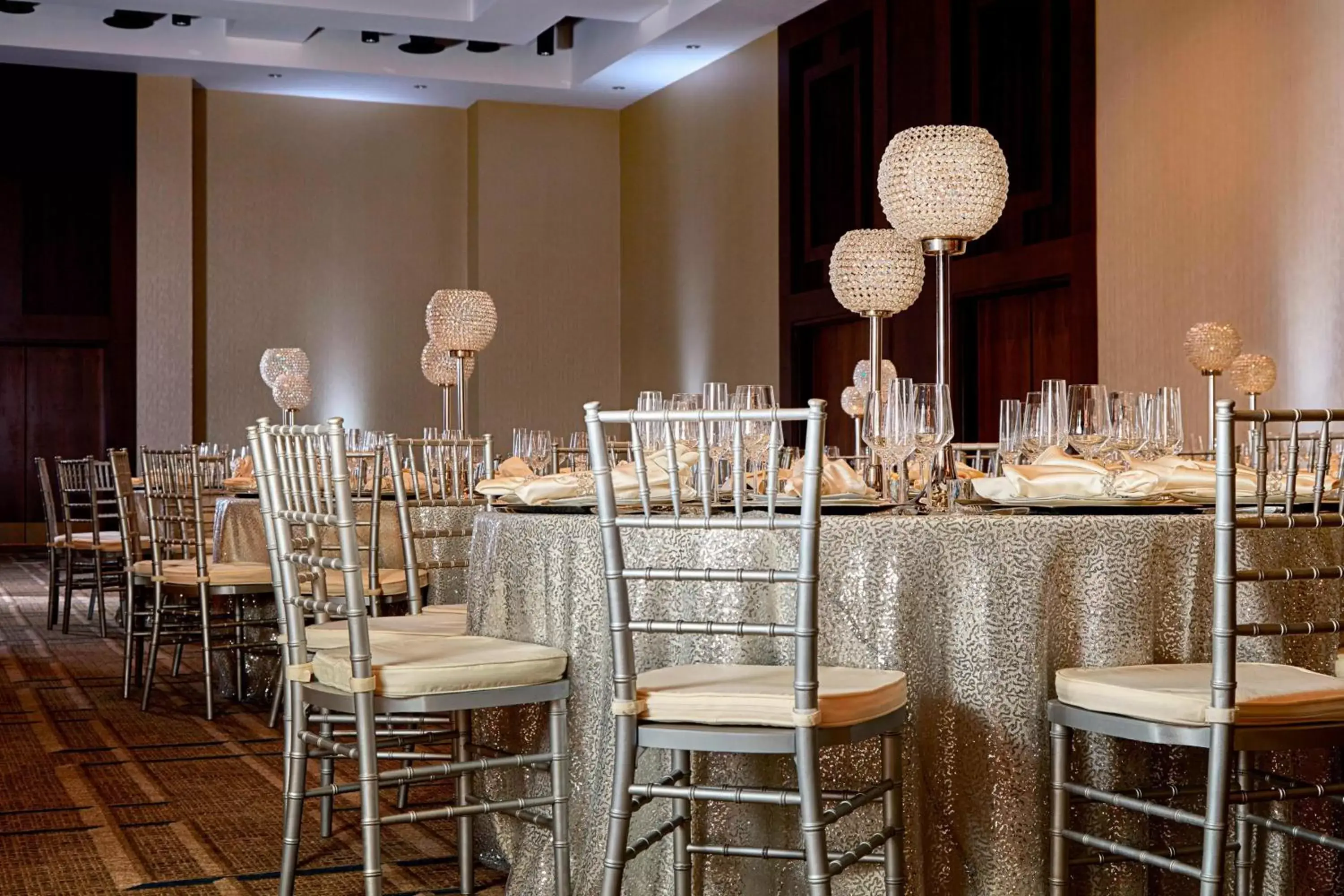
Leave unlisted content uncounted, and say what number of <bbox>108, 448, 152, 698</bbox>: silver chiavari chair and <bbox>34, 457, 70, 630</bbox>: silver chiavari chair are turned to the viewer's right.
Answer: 2

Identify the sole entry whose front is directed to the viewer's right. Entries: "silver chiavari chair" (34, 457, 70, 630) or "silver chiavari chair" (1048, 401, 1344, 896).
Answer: "silver chiavari chair" (34, 457, 70, 630)

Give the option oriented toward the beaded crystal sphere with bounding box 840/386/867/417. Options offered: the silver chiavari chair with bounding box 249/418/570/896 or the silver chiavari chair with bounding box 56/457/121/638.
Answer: the silver chiavari chair with bounding box 249/418/570/896

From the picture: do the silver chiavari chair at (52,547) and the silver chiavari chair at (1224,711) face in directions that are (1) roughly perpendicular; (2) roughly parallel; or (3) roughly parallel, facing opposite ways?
roughly perpendicular

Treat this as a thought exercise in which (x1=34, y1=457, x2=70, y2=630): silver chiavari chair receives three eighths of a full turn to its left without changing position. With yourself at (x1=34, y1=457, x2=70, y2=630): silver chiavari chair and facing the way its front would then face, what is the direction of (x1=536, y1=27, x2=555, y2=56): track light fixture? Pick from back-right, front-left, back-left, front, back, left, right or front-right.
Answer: right

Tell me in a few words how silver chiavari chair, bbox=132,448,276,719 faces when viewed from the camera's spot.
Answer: facing away from the viewer and to the right of the viewer

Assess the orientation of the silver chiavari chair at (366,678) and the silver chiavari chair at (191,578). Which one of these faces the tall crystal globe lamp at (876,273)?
the silver chiavari chair at (366,678)

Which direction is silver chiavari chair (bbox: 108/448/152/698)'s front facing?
to the viewer's right

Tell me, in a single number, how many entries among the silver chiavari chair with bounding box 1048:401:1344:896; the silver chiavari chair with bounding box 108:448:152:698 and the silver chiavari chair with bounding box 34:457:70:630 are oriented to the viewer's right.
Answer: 2

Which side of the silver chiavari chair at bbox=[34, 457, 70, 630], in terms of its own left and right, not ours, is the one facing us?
right

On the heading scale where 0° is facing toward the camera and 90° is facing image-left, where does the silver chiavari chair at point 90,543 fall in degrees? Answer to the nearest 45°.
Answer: approximately 225°
